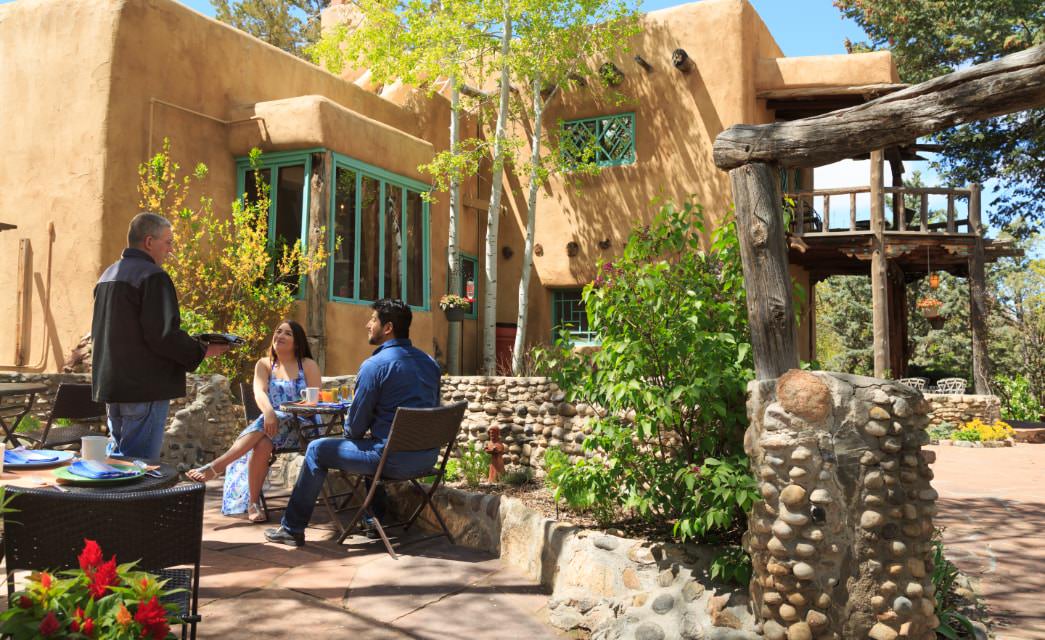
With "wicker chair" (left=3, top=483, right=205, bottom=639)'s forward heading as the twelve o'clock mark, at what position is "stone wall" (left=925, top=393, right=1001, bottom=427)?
The stone wall is roughly at 2 o'clock from the wicker chair.

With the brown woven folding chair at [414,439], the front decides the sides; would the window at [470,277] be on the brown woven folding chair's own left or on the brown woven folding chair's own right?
on the brown woven folding chair's own right

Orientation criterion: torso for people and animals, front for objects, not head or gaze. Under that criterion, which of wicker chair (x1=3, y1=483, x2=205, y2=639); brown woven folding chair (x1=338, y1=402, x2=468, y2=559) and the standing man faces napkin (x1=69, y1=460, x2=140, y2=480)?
the wicker chair

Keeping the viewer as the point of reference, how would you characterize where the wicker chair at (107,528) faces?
facing away from the viewer

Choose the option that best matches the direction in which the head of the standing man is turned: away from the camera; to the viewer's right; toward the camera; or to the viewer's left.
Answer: to the viewer's right

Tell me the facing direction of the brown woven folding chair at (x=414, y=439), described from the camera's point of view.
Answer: facing away from the viewer and to the left of the viewer

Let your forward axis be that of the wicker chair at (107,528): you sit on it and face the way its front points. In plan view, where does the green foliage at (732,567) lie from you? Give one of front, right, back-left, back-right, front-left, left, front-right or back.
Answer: right

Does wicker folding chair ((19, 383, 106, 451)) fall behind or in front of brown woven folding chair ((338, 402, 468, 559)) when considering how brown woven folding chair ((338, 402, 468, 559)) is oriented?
in front

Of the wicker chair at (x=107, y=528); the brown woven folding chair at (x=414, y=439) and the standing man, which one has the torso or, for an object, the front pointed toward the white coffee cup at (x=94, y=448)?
the wicker chair

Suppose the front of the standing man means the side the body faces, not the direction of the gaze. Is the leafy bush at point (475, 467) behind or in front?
in front

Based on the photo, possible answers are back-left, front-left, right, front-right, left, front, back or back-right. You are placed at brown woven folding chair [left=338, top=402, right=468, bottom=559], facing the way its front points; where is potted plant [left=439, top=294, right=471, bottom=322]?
front-right

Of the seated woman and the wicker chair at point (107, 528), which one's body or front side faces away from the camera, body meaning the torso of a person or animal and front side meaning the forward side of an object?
the wicker chair

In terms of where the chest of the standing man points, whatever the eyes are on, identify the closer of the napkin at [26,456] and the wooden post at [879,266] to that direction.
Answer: the wooden post

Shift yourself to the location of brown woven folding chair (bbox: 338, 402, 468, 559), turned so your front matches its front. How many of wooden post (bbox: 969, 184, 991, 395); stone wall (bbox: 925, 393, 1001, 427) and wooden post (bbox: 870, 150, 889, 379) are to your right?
3

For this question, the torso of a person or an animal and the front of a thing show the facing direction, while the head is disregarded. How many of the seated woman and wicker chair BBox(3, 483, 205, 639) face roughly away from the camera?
1

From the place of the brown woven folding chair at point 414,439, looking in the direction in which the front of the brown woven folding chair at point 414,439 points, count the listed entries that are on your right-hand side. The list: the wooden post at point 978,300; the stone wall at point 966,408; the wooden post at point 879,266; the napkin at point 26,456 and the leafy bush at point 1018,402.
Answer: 4
